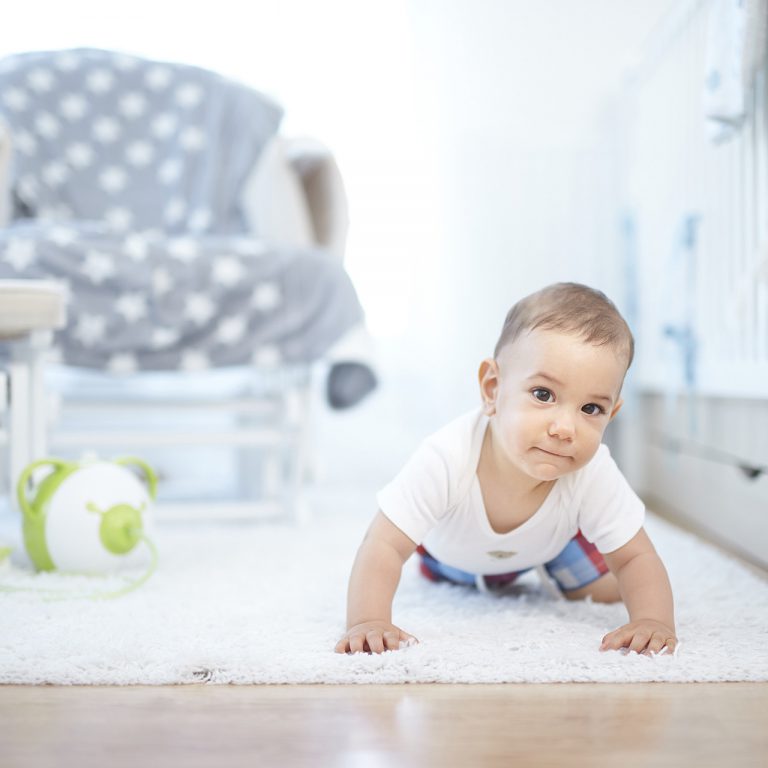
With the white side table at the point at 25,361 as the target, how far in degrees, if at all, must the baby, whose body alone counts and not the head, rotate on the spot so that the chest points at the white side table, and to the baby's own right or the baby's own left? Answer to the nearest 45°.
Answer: approximately 135° to the baby's own right

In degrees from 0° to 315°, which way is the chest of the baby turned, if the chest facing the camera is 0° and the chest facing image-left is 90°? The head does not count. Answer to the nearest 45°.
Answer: approximately 0°

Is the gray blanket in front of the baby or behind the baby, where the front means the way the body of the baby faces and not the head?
behind
